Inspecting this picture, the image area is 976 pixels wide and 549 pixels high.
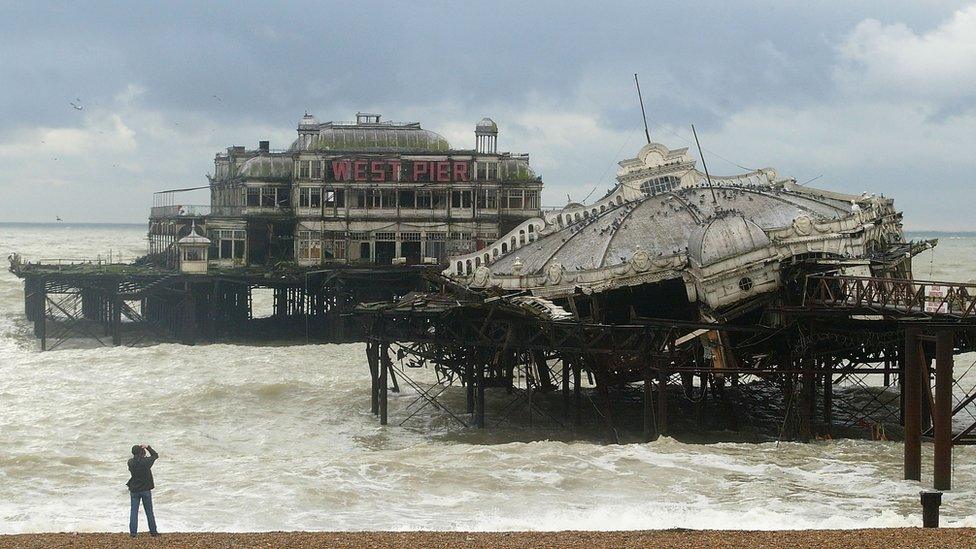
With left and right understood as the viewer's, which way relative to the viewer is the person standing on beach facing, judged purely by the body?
facing away from the viewer and to the right of the viewer
